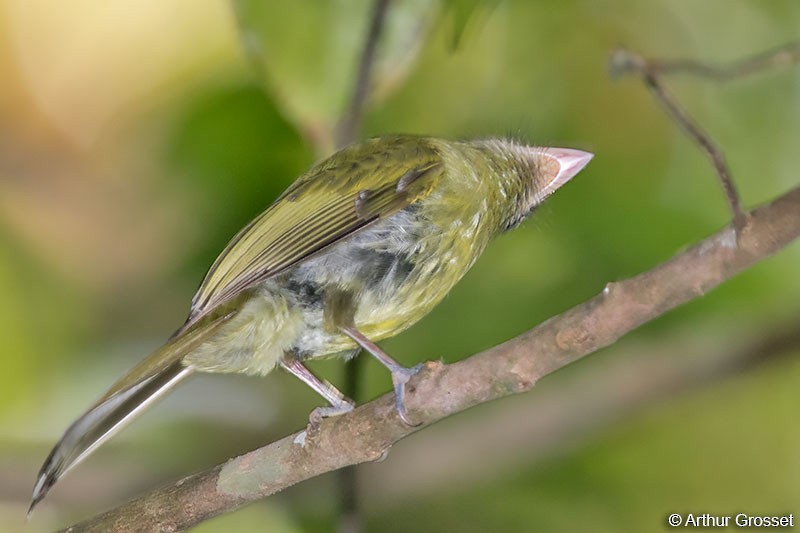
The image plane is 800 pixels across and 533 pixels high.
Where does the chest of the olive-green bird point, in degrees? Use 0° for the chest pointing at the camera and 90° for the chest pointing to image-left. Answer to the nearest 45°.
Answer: approximately 270°
